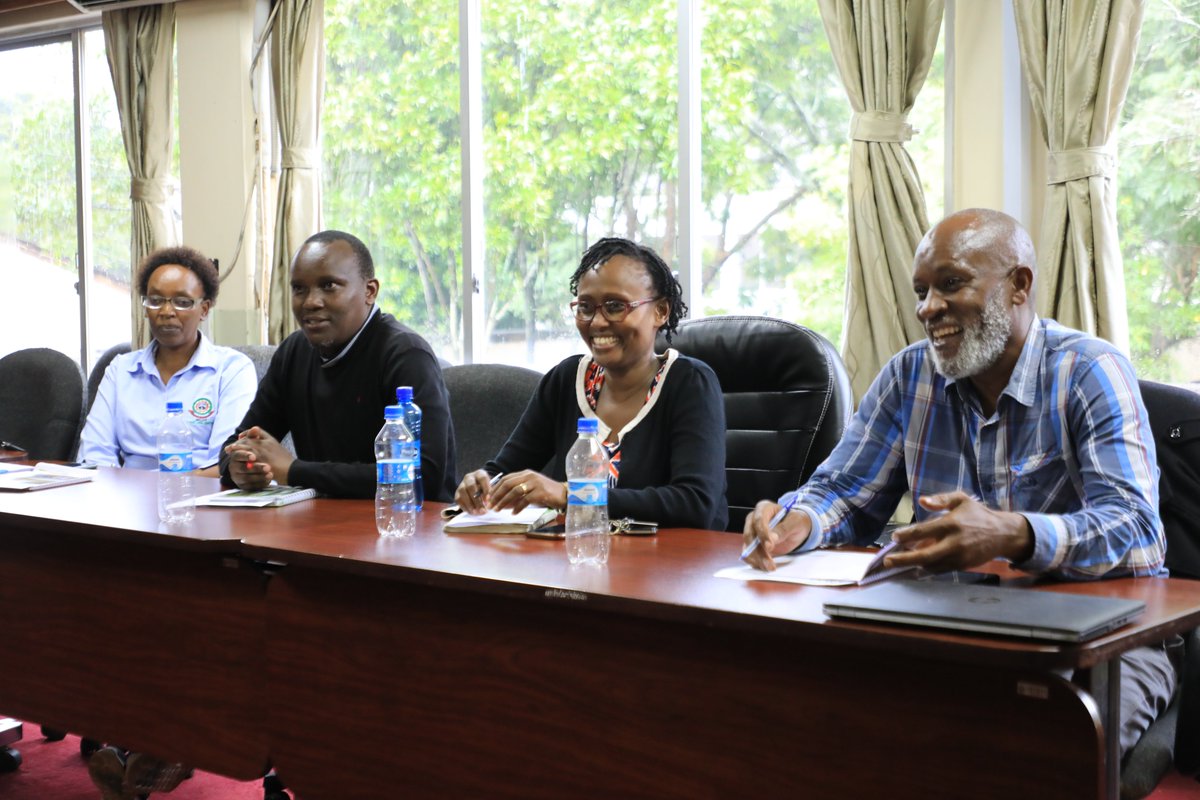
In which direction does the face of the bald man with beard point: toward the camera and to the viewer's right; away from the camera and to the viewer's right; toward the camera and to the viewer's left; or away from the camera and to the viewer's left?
toward the camera and to the viewer's left

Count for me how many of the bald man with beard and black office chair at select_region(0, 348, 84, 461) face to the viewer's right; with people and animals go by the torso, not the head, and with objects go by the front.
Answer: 0

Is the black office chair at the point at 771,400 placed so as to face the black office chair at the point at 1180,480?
no

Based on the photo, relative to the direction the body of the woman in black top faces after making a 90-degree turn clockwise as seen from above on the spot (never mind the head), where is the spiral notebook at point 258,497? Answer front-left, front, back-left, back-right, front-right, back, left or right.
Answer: front-left

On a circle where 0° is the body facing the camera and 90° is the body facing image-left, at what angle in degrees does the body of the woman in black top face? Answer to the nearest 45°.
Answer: approximately 45°

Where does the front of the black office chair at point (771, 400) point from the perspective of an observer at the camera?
facing the viewer and to the left of the viewer

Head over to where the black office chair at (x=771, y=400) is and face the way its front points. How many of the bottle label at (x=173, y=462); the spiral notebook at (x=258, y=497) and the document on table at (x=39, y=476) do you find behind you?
0

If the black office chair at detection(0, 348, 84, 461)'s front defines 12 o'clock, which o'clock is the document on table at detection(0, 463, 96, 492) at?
The document on table is roughly at 12 o'clock from the black office chair.

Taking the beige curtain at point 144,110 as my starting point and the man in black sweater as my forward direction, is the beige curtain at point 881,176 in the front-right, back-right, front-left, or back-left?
front-left

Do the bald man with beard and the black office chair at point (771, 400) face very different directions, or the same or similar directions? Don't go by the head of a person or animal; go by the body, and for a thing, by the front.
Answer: same or similar directions

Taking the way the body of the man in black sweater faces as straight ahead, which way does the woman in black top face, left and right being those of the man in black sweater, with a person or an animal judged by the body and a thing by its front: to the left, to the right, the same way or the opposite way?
the same way

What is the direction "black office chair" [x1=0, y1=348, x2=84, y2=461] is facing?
toward the camera

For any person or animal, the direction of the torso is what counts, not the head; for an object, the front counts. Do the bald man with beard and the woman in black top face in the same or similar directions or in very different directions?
same or similar directions

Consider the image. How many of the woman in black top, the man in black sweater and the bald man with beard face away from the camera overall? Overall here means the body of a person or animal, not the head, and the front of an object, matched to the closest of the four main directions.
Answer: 0

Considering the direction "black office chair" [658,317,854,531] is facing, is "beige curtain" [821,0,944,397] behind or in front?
behind

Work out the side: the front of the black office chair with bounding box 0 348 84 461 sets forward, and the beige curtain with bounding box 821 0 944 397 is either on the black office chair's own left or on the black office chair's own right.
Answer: on the black office chair's own left
